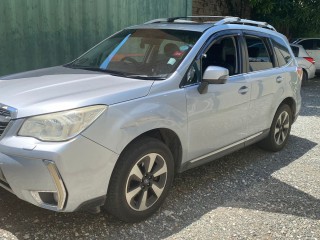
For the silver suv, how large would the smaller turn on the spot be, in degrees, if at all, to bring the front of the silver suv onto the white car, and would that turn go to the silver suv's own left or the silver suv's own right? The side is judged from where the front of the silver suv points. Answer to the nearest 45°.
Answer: approximately 180°

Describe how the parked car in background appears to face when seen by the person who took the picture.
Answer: facing away from the viewer and to the left of the viewer

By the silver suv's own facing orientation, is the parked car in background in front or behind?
behind

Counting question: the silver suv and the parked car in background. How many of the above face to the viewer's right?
0

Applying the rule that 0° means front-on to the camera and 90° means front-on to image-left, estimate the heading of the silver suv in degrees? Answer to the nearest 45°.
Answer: approximately 45°

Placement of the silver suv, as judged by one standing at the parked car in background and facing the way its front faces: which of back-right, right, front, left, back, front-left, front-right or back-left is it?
back-left
